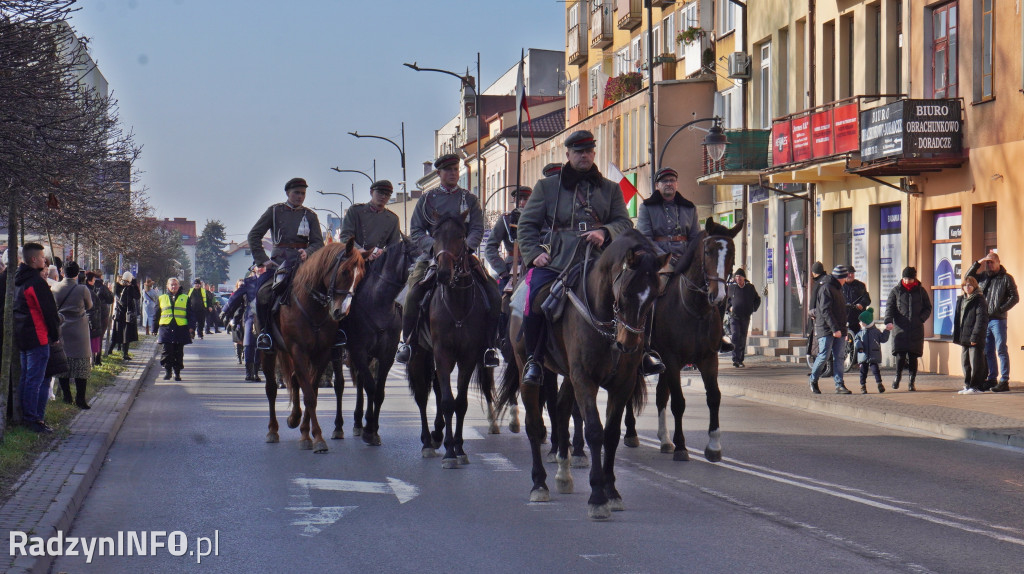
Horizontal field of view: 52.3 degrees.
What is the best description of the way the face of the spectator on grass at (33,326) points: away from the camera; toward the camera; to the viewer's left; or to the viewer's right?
to the viewer's right

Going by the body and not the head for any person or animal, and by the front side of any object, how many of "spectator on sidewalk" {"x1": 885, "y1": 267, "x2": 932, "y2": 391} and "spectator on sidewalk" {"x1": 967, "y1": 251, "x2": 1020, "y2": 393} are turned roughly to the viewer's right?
0

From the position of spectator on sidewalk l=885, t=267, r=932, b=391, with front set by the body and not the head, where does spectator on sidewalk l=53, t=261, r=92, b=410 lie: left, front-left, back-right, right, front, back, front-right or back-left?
front-right

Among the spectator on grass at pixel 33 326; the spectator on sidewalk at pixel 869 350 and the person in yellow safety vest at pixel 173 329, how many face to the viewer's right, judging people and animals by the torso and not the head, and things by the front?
1

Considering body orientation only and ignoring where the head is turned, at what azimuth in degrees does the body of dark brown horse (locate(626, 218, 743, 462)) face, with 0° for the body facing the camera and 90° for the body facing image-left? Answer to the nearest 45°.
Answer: approximately 315°

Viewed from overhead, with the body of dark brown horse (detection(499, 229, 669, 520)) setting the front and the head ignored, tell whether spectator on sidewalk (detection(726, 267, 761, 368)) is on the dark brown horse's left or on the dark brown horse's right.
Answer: on the dark brown horse's left

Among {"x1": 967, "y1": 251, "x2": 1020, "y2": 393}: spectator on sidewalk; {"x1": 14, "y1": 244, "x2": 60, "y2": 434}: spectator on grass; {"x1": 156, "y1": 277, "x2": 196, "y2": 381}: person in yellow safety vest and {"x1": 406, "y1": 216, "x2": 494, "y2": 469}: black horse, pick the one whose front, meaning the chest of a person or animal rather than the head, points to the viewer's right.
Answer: {"x1": 14, "y1": 244, "x2": 60, "y2": 434}: spectator on grass

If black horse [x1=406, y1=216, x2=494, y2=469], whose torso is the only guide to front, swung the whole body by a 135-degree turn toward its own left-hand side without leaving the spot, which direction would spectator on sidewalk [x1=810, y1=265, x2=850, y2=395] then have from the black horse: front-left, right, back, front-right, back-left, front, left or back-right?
front
